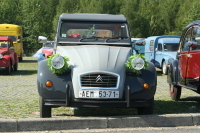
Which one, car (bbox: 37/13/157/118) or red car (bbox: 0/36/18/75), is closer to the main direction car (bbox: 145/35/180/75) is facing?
the car

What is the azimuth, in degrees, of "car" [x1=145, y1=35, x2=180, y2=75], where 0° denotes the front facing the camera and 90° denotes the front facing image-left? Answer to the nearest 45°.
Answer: approximately 315°

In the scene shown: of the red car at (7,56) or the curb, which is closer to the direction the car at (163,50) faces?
the curb

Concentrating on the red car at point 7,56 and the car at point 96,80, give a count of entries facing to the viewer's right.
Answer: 0

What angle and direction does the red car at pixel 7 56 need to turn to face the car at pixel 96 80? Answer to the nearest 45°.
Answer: approximately 45° to its left

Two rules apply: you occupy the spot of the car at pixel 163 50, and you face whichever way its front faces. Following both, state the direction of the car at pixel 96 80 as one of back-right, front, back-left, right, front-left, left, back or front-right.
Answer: front-right

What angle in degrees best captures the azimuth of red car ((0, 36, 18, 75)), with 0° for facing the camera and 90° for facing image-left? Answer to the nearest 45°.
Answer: approximately 45°

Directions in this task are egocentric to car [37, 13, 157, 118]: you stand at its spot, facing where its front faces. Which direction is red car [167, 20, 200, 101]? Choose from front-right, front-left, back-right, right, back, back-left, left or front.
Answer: back-left

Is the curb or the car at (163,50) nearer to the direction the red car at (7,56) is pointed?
the curb

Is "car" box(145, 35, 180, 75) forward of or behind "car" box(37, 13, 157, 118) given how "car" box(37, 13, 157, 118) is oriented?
behind

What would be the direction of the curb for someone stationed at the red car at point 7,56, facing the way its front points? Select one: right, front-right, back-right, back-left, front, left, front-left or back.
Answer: front-left

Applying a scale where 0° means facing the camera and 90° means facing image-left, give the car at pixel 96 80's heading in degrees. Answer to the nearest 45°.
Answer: approximately 0°
